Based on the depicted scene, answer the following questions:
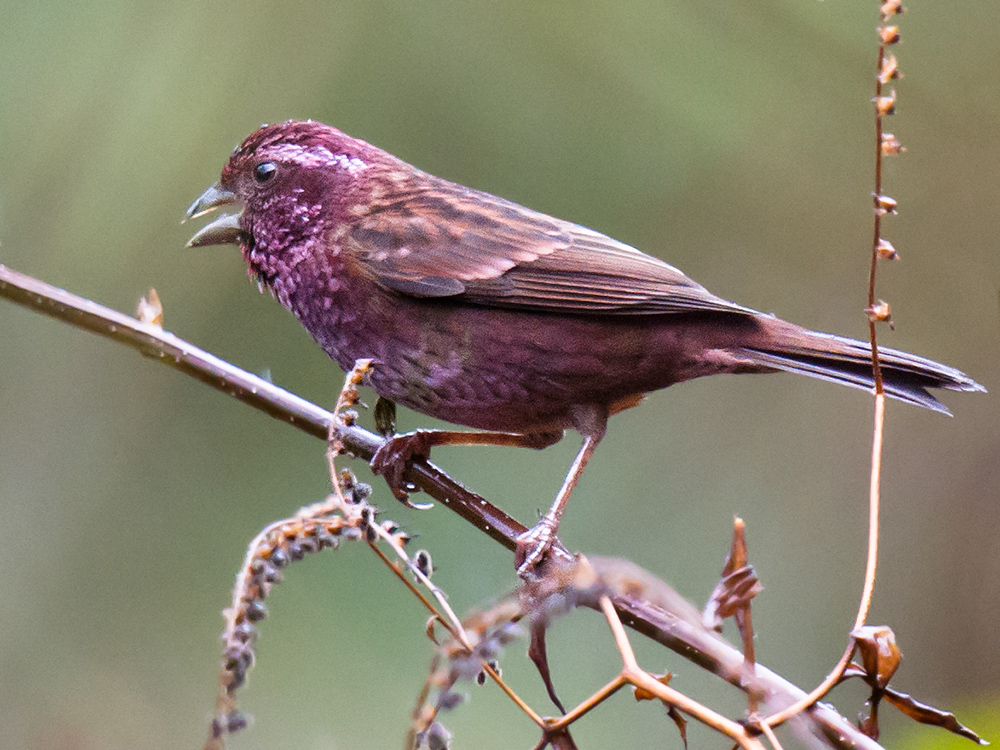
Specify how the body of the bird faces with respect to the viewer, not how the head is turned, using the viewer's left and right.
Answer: facing to the left of the viewer

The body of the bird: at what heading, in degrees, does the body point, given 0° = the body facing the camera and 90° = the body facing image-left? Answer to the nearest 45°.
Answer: approximately 90°
